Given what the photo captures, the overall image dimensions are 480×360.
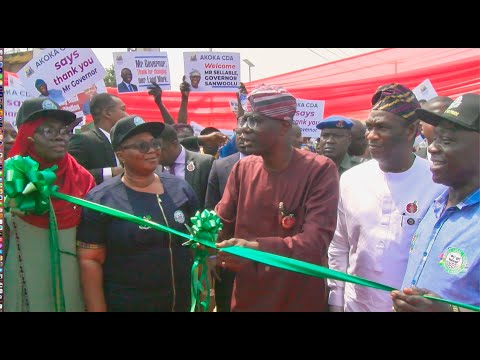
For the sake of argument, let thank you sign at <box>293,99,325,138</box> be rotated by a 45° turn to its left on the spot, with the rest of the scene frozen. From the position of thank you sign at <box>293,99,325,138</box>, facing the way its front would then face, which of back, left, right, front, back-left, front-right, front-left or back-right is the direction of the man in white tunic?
front-right

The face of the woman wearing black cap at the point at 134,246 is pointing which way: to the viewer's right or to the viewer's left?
to the viewer's right

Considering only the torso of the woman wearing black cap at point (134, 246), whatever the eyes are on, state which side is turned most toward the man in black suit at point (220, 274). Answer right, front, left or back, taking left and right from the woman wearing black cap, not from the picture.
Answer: left

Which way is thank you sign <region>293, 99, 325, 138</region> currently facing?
toward the camera

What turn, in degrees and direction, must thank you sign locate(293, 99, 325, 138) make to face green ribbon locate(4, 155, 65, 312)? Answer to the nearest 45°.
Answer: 0° — it already faces it

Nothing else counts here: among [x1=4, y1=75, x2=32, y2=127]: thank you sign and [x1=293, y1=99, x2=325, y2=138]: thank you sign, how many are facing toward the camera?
2

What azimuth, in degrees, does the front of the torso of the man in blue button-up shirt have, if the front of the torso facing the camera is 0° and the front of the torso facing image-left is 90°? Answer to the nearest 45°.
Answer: approximately 45°

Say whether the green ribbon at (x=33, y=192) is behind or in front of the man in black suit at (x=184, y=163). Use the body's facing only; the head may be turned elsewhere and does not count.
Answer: in front

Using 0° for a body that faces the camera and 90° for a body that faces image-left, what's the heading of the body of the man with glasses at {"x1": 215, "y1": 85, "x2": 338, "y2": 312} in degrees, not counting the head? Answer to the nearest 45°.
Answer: approximately 45°

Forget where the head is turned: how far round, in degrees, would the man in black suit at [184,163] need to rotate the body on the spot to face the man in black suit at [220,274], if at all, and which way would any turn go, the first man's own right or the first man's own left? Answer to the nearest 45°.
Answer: approximately 45° to the first man's own left

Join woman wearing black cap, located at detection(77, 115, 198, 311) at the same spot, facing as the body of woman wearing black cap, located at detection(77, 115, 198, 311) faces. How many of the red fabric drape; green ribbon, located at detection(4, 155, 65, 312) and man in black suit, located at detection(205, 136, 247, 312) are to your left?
2

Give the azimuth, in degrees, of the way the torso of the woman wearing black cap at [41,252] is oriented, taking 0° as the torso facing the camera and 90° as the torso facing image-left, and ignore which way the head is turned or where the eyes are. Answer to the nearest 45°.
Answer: approximately 315°

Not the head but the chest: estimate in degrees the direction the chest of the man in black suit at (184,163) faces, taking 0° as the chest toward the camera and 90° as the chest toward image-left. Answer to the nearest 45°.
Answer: approximately 45°

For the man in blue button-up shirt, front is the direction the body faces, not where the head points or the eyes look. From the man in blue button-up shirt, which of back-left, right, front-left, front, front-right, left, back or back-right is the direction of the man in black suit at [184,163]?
right

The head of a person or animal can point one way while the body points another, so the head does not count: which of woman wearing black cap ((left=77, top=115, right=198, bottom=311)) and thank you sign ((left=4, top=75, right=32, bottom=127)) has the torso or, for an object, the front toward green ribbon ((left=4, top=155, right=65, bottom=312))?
the thank you sign

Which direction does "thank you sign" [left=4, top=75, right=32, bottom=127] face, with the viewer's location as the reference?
facing the viewer

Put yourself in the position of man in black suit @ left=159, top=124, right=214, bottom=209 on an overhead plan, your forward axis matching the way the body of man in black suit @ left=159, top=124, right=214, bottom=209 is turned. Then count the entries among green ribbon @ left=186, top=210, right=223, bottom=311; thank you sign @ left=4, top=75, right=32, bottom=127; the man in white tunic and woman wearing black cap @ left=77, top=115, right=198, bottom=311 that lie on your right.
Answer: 1

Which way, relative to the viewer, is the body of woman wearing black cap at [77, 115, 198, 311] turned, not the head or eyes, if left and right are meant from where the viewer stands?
facing the viewer and to the right of the viewer

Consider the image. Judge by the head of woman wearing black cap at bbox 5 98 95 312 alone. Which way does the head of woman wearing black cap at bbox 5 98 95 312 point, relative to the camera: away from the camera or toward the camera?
toward the camera
